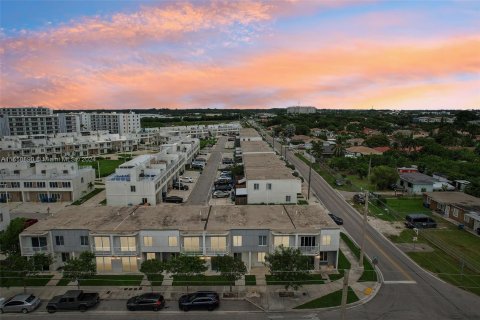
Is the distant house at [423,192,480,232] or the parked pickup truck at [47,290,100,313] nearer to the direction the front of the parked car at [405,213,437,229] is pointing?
the distant house

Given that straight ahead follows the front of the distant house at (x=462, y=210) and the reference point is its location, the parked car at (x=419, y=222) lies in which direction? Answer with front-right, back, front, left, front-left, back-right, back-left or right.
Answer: front

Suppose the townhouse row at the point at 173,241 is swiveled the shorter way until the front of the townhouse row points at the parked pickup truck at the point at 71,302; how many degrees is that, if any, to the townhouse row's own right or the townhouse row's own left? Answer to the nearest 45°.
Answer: approximately 45° to the townhouse row's own right

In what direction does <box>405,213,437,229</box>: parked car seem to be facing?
to the viewer's right

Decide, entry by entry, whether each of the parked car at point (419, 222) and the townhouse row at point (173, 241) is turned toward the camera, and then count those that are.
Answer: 1

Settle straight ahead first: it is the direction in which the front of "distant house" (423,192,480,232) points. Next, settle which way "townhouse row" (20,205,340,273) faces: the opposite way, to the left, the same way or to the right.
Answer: to the left

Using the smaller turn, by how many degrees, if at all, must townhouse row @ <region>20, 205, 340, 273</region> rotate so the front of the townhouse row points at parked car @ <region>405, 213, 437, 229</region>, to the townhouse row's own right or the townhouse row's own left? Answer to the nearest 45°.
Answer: approximately 90° to the townhouse row's own left

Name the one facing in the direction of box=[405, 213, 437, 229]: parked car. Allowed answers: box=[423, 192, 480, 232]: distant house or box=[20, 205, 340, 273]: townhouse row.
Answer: the distant house

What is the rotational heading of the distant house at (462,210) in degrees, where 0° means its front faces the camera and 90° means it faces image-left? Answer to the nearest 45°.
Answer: approximately 45°

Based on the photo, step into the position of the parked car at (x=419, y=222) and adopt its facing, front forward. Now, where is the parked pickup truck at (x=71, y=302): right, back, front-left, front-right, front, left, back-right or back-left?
back-right

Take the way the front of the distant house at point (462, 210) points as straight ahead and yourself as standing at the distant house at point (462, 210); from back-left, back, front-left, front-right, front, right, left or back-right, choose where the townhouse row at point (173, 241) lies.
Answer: front

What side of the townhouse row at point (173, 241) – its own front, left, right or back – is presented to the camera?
front

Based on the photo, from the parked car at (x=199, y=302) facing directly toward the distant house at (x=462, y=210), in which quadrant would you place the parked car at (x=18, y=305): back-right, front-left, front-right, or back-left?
back-left
